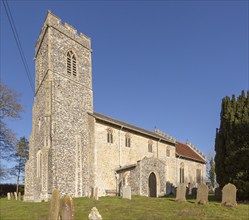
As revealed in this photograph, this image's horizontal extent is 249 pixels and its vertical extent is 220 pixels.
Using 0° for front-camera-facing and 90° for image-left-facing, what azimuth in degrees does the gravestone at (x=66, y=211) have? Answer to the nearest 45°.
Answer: approximately 0°

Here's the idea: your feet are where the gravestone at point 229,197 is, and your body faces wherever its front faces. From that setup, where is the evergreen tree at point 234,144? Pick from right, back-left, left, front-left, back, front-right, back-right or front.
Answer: back

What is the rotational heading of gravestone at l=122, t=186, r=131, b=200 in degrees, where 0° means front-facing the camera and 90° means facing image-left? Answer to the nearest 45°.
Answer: approximately 0°

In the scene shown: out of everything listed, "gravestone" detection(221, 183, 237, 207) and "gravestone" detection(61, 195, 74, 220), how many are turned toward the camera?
2

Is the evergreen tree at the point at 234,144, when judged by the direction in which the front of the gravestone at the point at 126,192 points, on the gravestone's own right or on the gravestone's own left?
on the gravestone's own left

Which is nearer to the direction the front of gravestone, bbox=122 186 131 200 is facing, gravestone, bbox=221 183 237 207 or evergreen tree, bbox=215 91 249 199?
the gravestone
